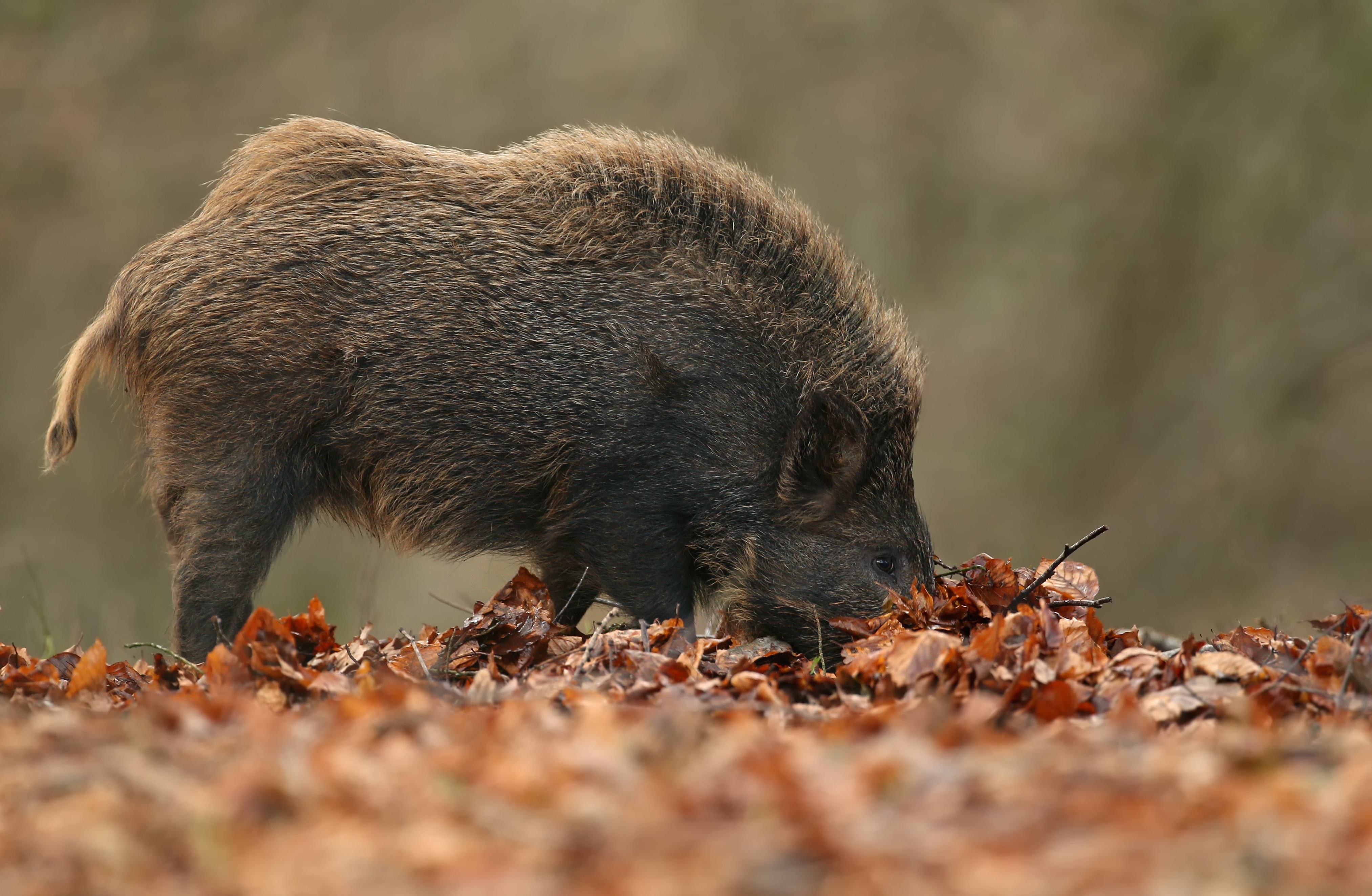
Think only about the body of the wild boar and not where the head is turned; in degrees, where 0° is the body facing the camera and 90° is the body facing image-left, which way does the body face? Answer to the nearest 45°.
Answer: approximately 270°

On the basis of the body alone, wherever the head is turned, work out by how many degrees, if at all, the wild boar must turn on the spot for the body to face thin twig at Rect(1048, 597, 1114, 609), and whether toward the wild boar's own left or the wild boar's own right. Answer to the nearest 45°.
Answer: approximately 45° to the wild boar's own right

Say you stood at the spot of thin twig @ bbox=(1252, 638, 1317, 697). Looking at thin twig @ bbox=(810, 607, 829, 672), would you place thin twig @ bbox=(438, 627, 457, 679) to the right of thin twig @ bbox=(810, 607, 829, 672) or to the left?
left

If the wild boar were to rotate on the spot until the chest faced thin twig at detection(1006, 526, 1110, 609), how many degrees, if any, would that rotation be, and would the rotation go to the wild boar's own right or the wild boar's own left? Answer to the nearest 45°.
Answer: approximately 45° to the wild boar's own right

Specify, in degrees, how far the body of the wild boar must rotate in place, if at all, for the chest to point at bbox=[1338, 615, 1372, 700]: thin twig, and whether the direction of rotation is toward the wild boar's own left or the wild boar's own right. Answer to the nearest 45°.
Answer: approximately 45° to the wild boar's own right

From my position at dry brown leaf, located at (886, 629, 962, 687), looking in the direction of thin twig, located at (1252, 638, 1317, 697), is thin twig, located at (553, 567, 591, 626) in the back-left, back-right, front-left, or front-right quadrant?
back-left
